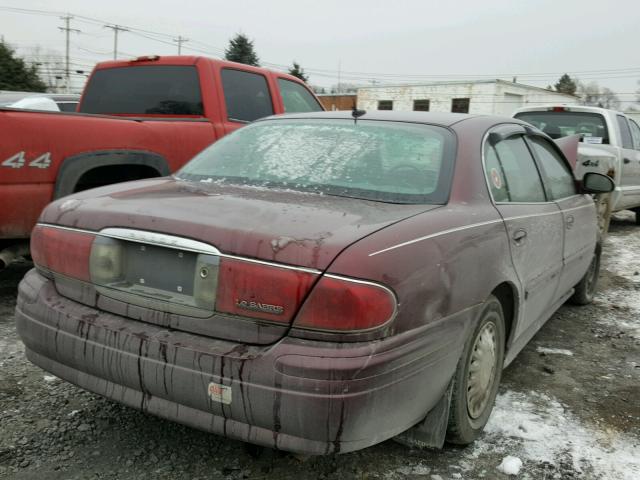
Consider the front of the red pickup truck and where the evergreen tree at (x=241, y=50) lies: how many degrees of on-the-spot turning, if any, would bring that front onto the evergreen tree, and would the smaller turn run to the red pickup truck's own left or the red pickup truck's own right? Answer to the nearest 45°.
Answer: approximately 45° to the red pickup truck's own left

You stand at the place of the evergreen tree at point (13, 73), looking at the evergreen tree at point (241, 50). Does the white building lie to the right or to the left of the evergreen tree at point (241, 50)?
right

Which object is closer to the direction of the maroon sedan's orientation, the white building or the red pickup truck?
the white building

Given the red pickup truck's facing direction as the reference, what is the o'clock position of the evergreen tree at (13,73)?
The evergreen tree is roughly at 10 o'clock from the red pickup truck.

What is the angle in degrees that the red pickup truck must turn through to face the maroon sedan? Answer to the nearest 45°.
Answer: approximately 135° to its right

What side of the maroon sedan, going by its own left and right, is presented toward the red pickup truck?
left

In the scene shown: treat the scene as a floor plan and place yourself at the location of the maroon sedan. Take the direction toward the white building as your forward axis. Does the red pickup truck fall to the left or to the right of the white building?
left

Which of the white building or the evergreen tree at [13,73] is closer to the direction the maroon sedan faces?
the white building

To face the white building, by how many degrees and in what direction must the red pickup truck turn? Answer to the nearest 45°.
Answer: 0° — it already faces it

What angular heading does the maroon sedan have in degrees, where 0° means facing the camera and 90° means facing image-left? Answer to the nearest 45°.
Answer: approximately 225°

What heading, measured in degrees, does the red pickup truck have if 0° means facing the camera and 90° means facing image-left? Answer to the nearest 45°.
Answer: approximately 225°
